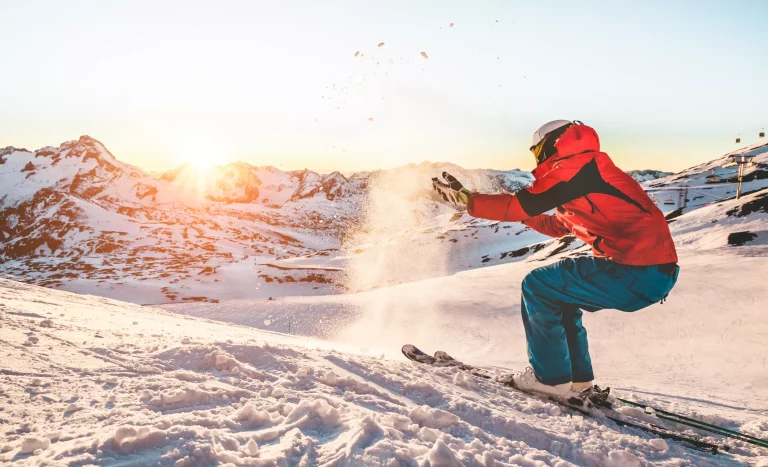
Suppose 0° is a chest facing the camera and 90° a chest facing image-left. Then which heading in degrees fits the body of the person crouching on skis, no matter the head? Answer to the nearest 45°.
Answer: approximately 90°
